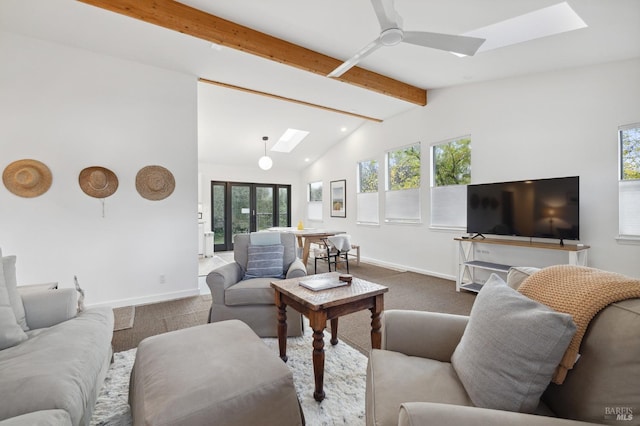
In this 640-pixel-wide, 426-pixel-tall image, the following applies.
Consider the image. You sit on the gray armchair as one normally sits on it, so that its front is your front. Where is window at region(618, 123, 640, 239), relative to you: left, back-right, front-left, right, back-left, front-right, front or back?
left

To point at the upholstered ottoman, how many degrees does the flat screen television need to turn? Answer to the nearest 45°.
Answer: approximately 45° to its left

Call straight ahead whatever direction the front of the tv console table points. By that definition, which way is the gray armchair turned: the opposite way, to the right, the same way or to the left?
to the left

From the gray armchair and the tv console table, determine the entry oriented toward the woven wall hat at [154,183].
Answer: the tv console table

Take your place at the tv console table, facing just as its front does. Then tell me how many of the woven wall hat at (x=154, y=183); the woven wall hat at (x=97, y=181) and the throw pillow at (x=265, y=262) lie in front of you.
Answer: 3

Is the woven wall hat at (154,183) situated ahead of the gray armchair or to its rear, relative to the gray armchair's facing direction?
to the rear

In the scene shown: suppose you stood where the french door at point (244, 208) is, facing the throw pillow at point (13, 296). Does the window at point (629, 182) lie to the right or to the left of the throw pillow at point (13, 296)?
left

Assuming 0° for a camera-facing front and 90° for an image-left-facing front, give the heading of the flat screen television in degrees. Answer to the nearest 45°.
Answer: approximately 45°

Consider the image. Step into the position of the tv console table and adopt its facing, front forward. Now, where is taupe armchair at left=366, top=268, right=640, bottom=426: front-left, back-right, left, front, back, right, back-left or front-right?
front-left

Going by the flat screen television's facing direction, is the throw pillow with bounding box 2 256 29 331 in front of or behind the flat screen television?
in front

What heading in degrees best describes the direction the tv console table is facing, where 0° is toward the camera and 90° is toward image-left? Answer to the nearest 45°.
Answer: approximately 45°

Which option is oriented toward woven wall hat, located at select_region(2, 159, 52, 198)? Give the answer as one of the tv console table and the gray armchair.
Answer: the tv console table

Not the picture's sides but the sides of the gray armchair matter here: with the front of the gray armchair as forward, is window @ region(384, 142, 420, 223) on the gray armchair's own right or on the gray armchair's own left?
on the gray armchair's own left

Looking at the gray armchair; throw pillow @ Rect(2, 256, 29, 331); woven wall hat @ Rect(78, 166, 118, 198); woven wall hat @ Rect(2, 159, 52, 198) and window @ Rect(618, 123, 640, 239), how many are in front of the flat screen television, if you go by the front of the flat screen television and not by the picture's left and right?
4

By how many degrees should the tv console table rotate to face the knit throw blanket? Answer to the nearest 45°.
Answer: approximately 45° to its left

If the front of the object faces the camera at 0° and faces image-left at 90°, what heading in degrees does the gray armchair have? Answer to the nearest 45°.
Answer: approximately 0°

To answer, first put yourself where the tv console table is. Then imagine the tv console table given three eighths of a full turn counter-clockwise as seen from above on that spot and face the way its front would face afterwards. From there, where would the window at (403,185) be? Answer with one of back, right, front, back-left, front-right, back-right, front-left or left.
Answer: back-left

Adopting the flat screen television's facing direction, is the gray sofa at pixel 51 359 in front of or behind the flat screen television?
in front

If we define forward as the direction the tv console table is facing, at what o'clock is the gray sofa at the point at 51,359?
The gray sofa is roughly at 11 o'clock from the tv console table.

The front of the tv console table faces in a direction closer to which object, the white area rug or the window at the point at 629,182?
the white area rug
